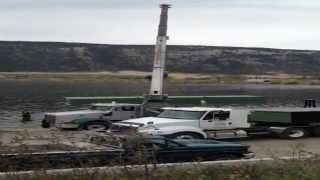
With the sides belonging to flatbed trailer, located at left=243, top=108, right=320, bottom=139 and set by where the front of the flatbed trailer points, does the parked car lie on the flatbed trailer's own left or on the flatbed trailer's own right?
on the flatbed trailer's own left

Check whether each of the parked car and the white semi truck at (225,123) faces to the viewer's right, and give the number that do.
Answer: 1

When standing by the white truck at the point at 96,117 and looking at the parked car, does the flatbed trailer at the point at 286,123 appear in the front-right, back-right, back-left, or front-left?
front-left

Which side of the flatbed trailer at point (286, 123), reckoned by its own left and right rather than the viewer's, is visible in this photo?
left

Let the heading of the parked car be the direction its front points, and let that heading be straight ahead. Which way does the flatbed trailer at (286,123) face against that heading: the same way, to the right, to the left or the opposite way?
the opposite way

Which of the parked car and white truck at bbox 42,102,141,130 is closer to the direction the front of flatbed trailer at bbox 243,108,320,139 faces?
the white truck

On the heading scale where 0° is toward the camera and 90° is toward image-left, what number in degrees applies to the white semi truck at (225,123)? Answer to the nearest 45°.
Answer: approximately 45°

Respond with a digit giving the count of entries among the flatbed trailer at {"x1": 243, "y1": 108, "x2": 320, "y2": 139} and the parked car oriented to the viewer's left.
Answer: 1

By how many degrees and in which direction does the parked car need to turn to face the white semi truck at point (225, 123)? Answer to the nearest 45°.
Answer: approximately 90° to its left

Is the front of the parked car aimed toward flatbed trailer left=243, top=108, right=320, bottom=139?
no

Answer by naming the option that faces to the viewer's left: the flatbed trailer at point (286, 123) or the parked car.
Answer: the flatbed trailer

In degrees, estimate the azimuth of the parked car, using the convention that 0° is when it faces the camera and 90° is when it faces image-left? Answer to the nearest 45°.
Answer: approximately 270°
